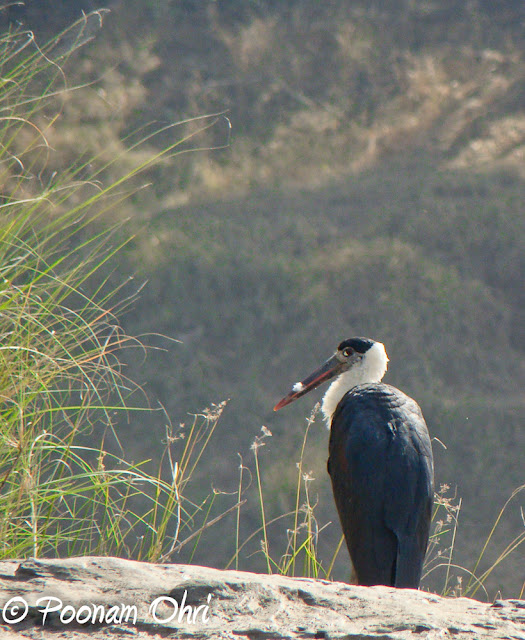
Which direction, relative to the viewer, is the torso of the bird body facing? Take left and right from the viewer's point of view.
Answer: facing away from the viewer and to the left of the viewer
